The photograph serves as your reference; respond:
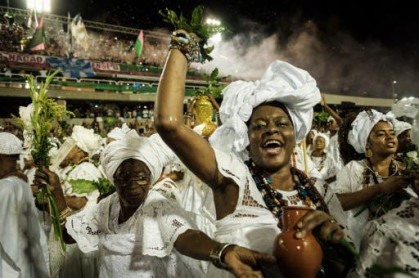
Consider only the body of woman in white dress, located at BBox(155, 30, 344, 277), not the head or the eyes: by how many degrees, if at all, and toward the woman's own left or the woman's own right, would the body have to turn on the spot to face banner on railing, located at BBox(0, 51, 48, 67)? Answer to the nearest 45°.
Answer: approximately 180°

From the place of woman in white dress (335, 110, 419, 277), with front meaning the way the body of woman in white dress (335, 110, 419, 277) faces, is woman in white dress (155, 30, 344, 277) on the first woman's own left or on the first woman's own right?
on the first woman's own right

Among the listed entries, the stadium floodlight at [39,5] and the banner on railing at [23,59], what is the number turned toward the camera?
2

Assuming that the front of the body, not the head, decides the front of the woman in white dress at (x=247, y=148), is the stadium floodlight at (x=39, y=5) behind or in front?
behind

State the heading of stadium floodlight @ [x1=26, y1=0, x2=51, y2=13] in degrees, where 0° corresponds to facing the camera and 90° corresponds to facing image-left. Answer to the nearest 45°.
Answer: approximately 0°

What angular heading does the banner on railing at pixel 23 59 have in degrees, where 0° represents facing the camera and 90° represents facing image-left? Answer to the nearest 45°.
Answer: approximately 0°
